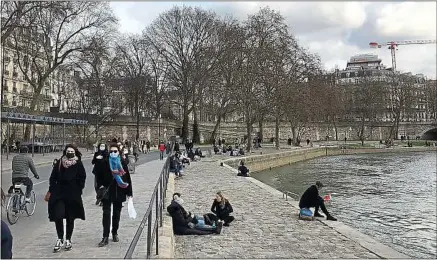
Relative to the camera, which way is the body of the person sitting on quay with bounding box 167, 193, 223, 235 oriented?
to the viewer's right

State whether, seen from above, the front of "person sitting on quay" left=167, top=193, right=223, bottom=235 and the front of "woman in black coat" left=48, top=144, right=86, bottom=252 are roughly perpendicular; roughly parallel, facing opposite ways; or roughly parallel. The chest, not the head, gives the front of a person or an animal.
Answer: roughly perpendicular

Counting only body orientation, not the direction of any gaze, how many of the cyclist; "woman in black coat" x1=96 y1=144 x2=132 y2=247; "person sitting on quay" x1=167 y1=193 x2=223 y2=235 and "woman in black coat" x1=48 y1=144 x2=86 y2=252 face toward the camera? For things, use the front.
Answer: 2

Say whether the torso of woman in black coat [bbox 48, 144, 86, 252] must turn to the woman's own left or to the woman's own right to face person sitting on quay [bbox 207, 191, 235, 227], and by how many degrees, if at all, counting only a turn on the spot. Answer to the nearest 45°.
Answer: approximately 135° to the woman's own left

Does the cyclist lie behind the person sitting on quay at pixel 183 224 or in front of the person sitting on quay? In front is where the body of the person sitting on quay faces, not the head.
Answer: behind

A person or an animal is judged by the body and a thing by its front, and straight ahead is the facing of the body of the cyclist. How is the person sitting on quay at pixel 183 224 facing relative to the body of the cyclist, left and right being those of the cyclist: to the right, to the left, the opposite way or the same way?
to the right

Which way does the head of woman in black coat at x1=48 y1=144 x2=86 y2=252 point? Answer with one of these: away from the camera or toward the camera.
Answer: toward the camera

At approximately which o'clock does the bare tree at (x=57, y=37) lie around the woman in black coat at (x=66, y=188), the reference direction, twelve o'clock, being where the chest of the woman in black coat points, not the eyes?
The bare tree is roughly at 6 o'clock from the woman in black coat.

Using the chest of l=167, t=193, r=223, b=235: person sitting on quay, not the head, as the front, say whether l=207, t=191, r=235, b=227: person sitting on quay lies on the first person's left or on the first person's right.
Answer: on the first person's left

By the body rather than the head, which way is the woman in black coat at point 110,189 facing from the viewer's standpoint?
toward the camera

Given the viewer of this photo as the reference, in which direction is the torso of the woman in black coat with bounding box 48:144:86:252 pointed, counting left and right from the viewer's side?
facing the viewer

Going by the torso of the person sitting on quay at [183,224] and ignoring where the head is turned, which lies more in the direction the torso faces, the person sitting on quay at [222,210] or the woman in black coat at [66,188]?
the person sitting on quay

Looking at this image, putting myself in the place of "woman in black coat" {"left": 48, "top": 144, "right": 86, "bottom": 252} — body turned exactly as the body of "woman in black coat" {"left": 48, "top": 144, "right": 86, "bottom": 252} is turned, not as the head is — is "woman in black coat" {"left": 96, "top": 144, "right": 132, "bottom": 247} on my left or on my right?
on my left
